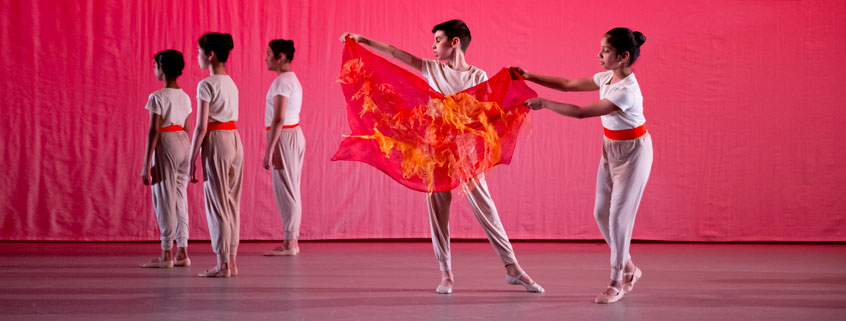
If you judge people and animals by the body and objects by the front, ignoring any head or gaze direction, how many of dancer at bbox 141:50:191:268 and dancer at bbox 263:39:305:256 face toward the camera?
0

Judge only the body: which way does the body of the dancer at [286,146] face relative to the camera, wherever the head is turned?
to the viewer's left

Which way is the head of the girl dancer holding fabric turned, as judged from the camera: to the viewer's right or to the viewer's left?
to the viewer's left

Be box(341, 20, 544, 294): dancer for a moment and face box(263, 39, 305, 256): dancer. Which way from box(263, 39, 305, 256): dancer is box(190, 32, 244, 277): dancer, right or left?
left

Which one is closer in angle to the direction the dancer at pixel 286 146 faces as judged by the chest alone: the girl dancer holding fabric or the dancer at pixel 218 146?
the dancer

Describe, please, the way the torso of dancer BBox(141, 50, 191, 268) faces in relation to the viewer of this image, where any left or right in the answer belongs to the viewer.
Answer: facing away from the viewer and to the left of the viewer

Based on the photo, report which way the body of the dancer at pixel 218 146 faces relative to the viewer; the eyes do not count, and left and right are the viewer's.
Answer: facing away from the viewer and to the left of the viewer

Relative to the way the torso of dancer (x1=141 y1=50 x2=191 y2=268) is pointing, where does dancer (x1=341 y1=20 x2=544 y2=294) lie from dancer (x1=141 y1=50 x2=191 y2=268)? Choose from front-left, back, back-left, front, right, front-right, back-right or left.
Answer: back

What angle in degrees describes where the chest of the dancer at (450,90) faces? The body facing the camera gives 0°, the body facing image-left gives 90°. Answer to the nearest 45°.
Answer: approximately 0°

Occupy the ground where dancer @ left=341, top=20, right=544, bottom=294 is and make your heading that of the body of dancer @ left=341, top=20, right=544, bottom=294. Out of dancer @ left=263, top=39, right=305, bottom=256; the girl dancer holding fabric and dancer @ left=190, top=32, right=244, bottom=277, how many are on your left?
1
